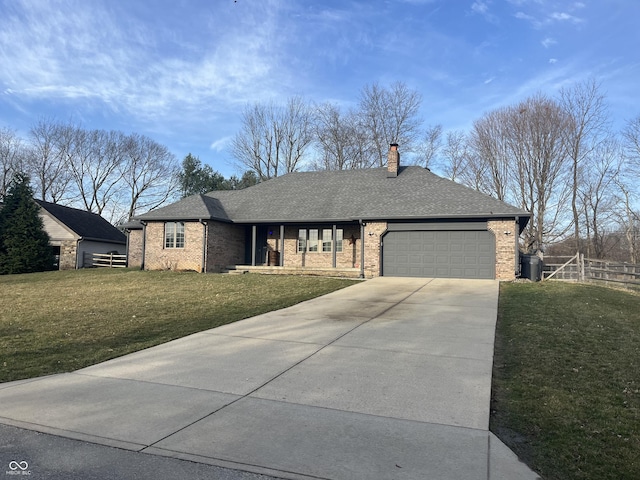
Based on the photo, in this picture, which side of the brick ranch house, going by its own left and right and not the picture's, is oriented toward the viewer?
front

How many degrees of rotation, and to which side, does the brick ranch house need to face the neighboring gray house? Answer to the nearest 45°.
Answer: approximately 90° to its right

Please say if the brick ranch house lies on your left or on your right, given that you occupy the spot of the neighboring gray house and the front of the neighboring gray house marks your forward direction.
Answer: on your left

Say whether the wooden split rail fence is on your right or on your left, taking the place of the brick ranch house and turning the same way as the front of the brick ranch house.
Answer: on your left

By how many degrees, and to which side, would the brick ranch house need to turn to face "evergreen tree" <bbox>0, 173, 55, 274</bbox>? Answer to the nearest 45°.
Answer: approximately 90° to its right

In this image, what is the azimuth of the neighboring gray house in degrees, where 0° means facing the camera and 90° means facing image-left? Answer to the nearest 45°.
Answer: approximately 45°

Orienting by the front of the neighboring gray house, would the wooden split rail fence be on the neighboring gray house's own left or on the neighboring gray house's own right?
on the neighboring gray house's own left

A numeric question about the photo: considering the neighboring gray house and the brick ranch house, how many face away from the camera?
0
